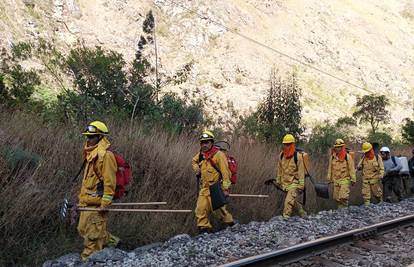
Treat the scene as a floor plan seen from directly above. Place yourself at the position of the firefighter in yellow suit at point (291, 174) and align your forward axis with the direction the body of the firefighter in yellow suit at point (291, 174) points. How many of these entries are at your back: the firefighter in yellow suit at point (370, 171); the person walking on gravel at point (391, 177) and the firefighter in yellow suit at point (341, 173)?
3

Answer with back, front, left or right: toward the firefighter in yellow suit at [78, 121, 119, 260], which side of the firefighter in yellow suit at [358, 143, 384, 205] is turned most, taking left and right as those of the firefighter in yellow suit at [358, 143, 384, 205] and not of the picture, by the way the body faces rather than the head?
front

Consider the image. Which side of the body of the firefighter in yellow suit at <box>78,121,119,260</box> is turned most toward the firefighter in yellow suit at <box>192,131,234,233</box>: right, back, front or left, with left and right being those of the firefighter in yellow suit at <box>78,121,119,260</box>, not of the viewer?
back

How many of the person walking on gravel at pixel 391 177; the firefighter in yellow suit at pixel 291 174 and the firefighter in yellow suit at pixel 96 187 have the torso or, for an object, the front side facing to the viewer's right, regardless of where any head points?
0

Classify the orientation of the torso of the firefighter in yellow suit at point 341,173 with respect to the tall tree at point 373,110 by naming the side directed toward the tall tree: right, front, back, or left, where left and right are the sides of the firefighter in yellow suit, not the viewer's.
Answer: back

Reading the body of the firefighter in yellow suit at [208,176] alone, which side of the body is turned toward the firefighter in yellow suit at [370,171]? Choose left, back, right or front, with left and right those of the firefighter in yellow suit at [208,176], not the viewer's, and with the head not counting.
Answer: back

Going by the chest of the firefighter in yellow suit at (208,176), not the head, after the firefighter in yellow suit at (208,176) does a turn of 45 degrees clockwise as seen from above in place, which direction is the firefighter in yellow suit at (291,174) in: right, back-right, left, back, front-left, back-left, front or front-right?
back-right

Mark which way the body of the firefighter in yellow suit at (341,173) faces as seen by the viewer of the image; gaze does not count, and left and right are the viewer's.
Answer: facing the viewer

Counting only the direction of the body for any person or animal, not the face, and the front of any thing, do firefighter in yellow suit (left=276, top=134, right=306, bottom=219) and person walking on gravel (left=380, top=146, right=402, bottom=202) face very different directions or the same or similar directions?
same or similar directions

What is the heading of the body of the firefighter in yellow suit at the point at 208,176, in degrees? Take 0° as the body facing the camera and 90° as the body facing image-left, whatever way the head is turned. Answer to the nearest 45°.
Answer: approximately 45°

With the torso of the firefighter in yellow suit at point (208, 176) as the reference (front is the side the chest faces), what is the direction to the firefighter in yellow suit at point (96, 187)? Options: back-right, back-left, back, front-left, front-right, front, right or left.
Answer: front

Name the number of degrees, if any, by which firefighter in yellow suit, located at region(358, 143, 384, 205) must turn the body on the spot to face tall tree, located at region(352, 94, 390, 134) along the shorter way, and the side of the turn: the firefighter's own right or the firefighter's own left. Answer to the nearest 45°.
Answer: approximately 135° to the firefighter's own right

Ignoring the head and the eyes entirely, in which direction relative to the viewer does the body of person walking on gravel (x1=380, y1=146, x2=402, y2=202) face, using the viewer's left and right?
facing the viewer and to the left of the viewer

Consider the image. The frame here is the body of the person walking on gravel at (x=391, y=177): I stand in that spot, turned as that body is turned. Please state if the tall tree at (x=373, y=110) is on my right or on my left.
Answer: on my right

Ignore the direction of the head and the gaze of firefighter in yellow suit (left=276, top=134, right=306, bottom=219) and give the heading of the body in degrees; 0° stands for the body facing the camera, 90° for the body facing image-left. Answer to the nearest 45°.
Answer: approximately 45°

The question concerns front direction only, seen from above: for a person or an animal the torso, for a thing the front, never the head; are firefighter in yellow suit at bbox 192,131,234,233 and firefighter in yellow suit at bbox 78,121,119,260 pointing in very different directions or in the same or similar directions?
same or similar directions

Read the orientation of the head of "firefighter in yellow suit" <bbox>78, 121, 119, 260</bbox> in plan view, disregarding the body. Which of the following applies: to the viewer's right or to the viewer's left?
to the viewer's left
